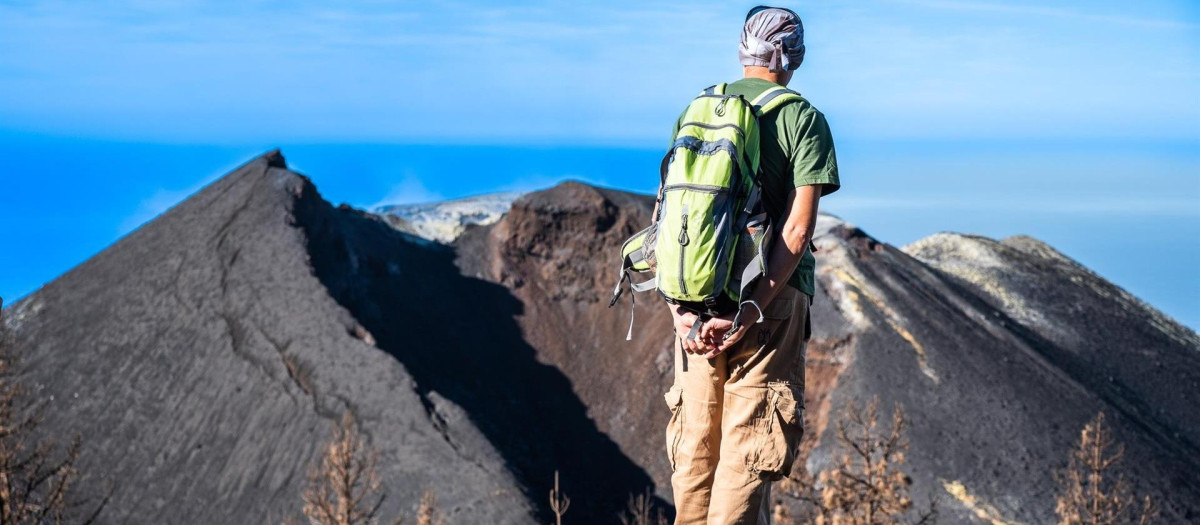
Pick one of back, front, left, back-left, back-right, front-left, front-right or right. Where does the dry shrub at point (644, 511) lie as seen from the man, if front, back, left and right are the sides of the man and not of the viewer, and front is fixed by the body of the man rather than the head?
front-left

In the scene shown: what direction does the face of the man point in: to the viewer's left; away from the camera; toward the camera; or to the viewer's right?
away from the camera

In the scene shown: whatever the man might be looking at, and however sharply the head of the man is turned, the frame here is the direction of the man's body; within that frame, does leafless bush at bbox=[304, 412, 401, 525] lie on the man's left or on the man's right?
on the man's left

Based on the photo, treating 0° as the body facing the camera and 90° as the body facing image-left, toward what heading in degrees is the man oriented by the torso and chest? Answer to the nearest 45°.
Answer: approximately 225°

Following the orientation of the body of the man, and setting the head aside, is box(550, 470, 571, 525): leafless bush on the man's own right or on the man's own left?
on the man's own left
